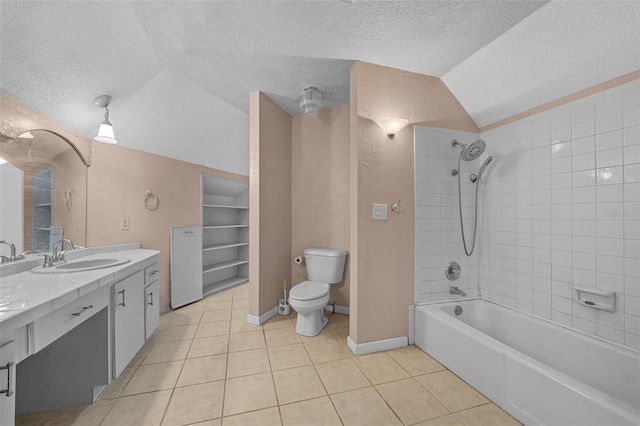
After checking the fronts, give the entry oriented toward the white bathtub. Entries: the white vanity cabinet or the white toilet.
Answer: the white vanity cabinet

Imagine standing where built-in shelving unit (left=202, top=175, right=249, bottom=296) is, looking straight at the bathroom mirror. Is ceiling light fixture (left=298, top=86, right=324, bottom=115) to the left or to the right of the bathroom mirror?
left

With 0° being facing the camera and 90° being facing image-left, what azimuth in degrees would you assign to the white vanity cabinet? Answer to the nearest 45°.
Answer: approximately 315°

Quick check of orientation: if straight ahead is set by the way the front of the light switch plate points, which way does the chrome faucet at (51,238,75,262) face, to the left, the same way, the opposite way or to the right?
to the left

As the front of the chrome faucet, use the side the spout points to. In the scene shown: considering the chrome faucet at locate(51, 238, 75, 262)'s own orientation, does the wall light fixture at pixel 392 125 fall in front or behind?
in front

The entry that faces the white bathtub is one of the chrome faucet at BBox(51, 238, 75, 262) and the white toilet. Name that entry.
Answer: the chrome faucet

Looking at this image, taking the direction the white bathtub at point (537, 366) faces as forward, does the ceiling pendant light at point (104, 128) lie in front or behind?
in front

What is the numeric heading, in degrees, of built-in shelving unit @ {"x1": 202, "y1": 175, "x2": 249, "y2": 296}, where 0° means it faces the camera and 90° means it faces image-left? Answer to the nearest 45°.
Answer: approximately 315°

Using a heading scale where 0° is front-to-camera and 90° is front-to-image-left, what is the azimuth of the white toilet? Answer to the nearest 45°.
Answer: approximately 45°
